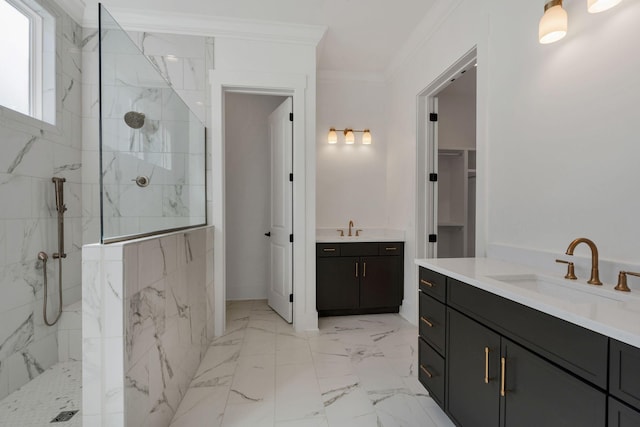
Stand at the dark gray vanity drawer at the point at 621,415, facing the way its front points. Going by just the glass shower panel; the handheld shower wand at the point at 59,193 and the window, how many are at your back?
0

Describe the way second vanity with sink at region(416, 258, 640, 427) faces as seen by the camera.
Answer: facing the viewer and to the left of the viewer

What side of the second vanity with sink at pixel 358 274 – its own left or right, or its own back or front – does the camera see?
front

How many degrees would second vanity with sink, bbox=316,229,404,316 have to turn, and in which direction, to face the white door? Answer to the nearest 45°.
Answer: approximately 90° to its right

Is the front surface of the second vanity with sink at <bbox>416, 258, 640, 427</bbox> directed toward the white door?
no

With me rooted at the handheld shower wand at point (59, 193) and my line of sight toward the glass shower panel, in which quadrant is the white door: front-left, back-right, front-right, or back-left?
front-left

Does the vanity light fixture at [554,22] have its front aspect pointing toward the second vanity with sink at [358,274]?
no

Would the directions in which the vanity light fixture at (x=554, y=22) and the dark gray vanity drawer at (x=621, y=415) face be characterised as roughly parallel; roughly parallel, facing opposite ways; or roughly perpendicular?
roughly parallel

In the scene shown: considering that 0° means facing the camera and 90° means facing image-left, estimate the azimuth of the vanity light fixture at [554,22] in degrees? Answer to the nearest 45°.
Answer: approximately 45°

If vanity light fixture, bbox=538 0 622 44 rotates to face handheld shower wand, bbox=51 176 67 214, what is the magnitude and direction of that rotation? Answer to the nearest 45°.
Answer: approximately 45° to its right

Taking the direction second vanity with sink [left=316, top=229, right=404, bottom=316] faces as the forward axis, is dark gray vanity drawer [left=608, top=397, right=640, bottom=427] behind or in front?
in front

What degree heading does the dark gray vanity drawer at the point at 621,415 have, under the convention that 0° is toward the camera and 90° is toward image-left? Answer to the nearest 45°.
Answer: approximately 45°

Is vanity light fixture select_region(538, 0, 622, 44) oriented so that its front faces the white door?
no

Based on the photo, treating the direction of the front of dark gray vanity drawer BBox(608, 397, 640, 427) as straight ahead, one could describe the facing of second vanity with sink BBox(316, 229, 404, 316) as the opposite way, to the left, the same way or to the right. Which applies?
to the left
